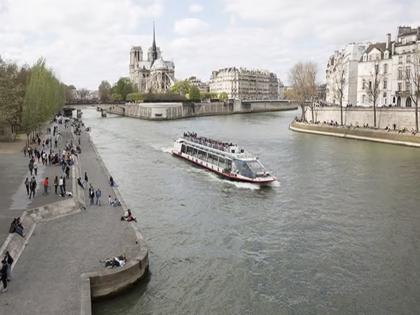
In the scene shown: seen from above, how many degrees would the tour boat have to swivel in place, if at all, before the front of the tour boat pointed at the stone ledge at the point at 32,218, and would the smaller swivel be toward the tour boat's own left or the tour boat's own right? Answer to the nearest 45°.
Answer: approximately 90° to the tour boat's own right

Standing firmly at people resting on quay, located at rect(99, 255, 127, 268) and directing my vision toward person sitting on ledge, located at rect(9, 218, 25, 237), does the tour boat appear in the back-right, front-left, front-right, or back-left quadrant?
front-right

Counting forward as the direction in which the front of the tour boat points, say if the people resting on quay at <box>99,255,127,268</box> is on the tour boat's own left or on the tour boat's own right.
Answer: on the tour boat's own right

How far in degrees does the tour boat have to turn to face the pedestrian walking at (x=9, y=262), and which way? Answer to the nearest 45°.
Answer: approximately 45° to its right

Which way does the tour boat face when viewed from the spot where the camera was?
facing the viewer and to the right of the viewer

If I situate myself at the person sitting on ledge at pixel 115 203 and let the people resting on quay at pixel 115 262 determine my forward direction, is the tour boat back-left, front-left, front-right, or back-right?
back-left

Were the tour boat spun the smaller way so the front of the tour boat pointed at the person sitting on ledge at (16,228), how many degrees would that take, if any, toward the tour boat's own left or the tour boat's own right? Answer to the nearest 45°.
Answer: approximately 90° to the tour boat's own right

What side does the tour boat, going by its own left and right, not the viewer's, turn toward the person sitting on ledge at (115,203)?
right
